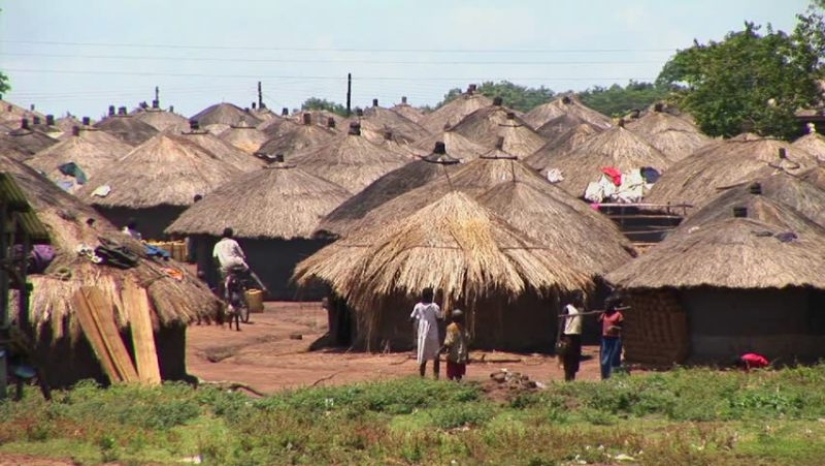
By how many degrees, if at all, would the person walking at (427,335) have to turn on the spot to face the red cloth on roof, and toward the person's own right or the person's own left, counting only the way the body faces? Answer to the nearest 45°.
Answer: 0° — they already face it

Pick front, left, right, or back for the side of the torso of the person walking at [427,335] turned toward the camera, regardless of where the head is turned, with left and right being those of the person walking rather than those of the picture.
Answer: back
